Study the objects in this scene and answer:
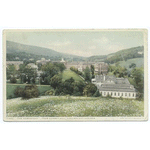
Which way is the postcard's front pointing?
toward the camera
